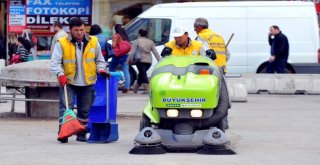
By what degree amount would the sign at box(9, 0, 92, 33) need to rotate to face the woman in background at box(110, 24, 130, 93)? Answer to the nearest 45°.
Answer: approximately 45° to its left

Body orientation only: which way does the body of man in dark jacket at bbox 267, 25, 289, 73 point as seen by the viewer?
to the viewer's left

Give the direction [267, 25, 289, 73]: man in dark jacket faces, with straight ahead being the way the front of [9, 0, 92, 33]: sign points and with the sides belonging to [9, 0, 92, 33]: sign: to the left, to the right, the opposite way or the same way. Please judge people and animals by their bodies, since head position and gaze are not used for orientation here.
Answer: to the right

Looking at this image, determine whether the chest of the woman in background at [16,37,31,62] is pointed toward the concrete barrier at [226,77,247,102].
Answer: no

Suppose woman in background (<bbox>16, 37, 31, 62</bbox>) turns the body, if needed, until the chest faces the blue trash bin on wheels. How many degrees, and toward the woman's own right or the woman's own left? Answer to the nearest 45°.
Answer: approximately 90° to the woman's own left

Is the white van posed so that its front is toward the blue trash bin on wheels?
no

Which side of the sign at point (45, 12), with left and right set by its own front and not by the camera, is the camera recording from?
front

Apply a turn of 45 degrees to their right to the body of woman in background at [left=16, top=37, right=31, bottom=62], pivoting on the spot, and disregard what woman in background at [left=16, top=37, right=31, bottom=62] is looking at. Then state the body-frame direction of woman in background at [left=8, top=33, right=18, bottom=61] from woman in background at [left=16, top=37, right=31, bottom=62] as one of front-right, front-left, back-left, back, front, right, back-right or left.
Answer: front-left

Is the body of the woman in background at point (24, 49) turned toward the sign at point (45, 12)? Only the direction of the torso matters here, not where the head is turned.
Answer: no

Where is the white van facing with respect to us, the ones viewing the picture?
facing to the left of the viewer

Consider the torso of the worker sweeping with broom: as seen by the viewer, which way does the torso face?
toward the camera
